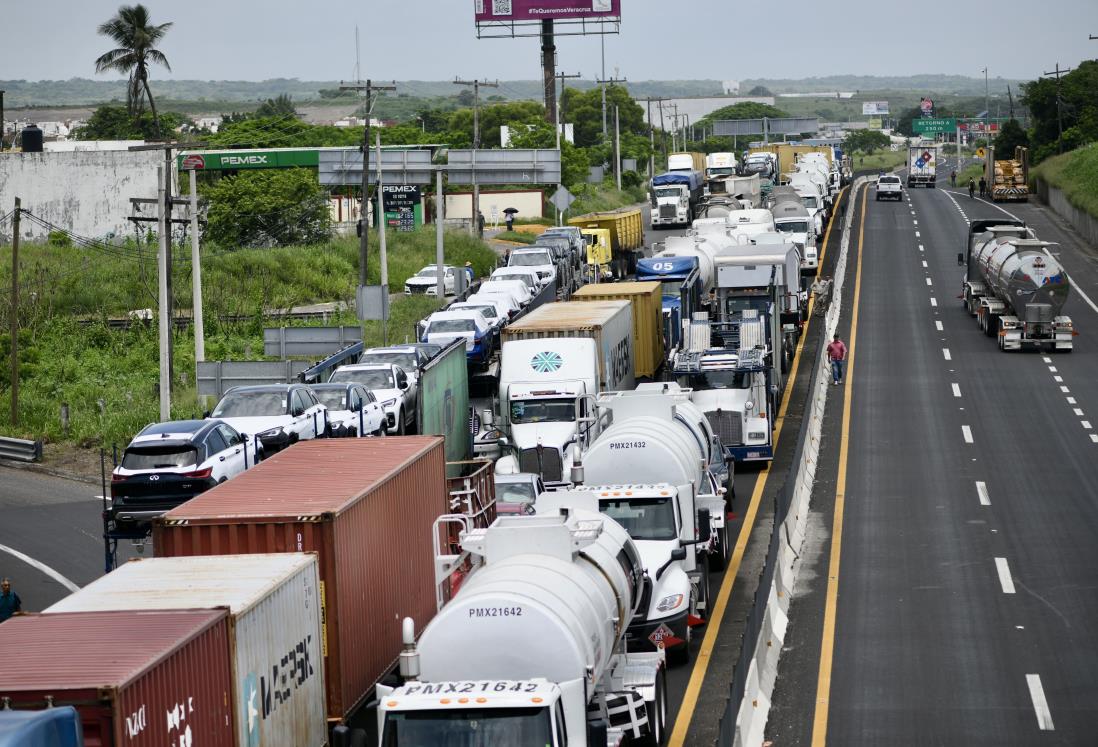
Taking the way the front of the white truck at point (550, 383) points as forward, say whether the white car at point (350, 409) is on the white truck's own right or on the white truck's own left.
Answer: on the white truck's own right

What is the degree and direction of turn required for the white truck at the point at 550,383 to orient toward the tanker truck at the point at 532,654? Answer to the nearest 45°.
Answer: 0° — it already faces it

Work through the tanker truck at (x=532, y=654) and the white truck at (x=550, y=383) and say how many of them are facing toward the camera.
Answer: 2

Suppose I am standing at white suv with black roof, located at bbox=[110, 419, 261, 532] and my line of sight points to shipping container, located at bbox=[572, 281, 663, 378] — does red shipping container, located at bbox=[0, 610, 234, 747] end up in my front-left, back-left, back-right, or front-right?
back-right

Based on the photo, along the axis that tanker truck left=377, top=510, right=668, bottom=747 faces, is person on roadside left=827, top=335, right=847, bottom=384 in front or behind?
behind

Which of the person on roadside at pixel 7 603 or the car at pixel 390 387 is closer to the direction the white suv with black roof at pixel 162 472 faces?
the car

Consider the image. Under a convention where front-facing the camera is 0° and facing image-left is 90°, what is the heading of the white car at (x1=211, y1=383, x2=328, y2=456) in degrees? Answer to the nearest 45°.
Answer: approximately 45°

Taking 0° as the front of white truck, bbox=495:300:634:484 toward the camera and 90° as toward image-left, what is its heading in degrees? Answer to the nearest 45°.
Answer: approximately 0°

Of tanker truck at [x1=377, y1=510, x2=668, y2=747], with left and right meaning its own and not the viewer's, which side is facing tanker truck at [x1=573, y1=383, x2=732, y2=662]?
back

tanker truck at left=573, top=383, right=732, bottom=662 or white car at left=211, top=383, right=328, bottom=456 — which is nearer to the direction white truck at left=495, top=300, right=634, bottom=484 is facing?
the tanker truck
